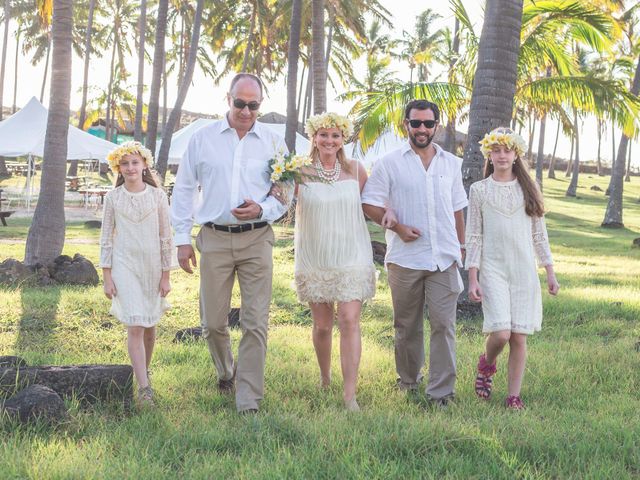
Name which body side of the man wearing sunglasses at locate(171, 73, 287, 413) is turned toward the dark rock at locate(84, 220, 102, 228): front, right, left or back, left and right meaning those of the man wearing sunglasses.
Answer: back

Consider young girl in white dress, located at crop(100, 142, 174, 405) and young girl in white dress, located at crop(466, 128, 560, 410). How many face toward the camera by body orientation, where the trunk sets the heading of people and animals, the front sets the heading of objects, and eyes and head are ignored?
2

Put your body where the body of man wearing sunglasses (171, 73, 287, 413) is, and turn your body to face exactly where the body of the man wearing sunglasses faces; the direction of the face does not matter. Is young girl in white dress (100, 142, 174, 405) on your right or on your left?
on your right

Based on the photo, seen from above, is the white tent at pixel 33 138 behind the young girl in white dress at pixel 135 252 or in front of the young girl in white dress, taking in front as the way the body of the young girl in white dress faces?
behind

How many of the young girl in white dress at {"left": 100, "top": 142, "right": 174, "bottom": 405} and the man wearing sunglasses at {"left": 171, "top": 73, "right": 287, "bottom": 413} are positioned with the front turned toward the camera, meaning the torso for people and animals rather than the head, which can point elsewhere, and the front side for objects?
2

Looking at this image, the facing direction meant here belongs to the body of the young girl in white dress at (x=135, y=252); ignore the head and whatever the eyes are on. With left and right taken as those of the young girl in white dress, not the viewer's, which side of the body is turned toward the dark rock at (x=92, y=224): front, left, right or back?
back

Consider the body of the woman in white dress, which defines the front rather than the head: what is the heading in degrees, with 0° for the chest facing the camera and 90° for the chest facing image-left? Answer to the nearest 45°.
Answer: approximately 0°

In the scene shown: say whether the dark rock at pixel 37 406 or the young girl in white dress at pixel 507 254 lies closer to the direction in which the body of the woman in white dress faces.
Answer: the dark rock

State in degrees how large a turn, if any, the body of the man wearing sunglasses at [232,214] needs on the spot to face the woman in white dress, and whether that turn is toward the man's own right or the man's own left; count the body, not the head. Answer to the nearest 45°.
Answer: approximately 90° to the man's own left
